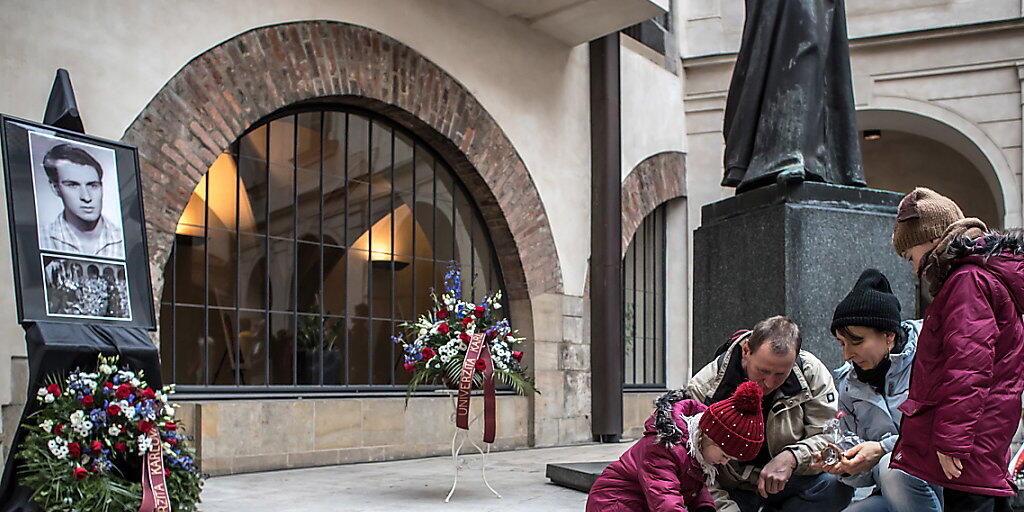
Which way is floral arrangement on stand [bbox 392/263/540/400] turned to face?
toward the camera

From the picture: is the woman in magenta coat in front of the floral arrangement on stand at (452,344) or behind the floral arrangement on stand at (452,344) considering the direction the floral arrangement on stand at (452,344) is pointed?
in front

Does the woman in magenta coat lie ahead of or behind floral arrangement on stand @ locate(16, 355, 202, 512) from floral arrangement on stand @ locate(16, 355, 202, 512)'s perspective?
ahead

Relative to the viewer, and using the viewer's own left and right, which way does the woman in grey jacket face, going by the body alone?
facing the viewer and to the left of the viewer

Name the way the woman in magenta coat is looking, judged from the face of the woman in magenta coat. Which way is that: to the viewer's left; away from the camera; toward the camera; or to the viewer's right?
to the viewer's left

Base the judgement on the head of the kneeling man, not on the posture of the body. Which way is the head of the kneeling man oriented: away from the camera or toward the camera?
toward the camera

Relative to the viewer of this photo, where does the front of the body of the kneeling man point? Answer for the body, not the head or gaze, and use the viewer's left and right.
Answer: facing the viewer

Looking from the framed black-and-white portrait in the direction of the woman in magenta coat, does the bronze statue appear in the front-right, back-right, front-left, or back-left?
front-left

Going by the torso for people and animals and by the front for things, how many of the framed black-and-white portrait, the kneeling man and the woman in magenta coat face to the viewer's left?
1

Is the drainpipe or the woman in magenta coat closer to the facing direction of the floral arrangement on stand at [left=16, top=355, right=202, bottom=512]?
the woman in magenta coat

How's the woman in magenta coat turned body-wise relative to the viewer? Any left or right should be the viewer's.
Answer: facing to the left of the viewer

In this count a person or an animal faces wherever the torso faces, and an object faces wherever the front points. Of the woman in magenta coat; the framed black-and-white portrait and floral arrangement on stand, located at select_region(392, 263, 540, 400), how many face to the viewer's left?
1
